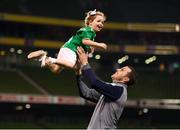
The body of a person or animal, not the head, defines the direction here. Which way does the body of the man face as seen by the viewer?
to the viewer's left
